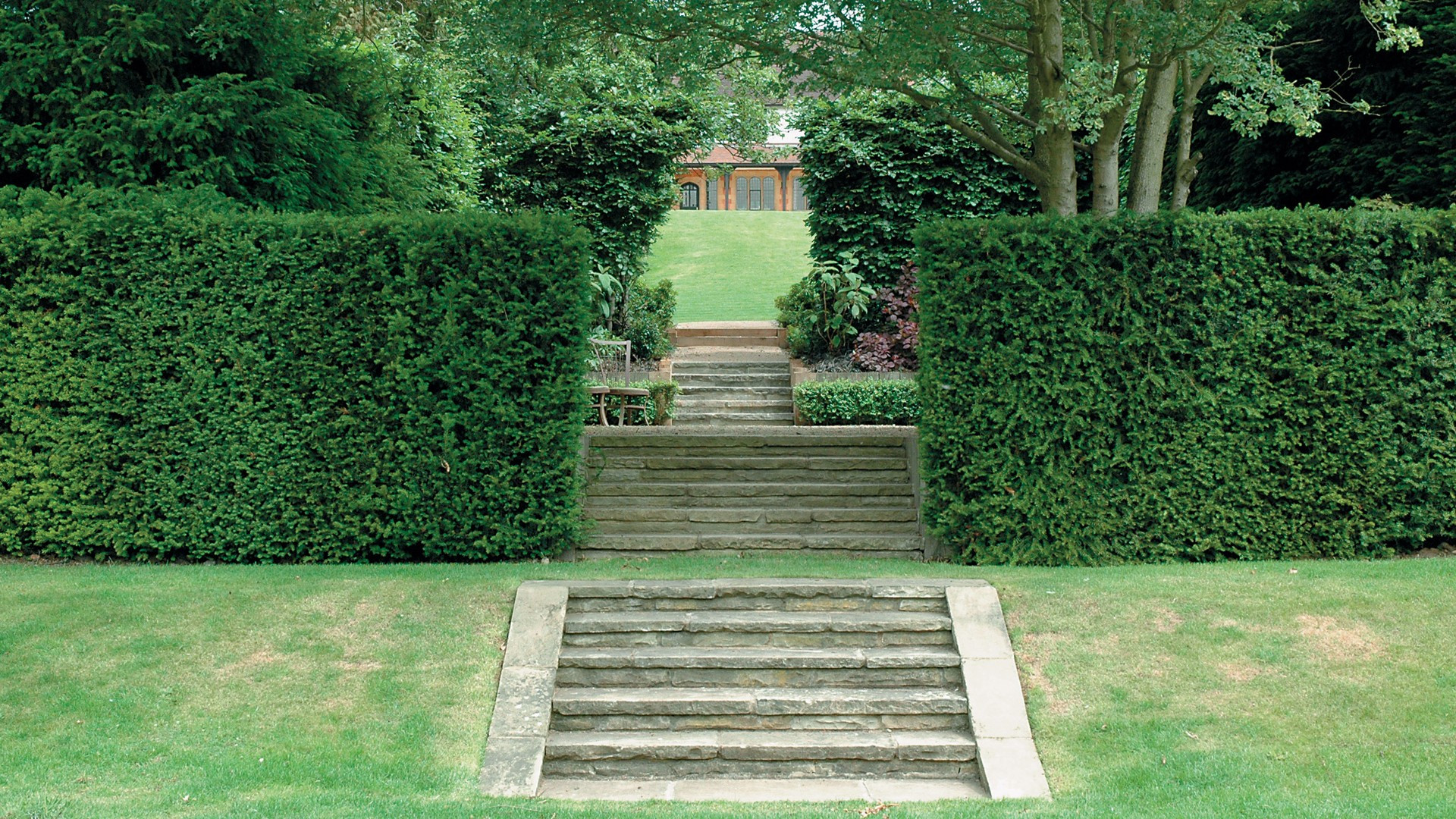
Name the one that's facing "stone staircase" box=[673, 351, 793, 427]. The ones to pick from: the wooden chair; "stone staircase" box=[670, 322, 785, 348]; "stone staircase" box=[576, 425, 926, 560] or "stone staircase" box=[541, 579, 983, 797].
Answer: "stone staircase" box=[670, 322, 785, 348]

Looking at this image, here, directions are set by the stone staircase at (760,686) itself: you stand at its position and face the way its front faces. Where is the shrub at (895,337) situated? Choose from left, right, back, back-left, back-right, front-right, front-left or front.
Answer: back

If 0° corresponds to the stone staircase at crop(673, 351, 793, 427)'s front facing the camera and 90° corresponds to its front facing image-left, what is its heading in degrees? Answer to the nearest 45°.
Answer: approximately 0°

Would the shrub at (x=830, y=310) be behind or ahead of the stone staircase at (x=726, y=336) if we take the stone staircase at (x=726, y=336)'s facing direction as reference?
ahead

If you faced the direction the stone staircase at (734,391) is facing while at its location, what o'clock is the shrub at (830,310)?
The shrub is roughly at 8 o'clock from the stone staircase.

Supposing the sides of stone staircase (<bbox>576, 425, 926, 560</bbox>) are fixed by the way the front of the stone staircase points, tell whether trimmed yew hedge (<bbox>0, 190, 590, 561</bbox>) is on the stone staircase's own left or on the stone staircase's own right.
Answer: on the stone staircase's own right

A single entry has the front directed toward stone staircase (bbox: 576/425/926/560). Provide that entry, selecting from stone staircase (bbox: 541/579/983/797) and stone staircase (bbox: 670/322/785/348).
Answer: stone staircase (bbox: 670/322/785/348)

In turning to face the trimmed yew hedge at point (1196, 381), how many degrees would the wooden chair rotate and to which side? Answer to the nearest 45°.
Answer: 0° — it already faces it

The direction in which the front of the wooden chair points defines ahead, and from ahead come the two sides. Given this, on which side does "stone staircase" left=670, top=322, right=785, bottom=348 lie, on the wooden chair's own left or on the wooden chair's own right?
on the wooden chair's own left

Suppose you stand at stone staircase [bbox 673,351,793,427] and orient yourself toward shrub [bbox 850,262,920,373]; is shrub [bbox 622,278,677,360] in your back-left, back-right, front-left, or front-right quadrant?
back-left

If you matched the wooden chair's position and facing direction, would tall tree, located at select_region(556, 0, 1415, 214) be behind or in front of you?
behind

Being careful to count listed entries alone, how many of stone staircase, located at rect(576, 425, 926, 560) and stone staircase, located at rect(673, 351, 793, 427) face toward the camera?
2
